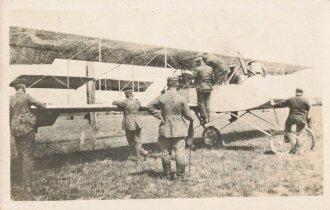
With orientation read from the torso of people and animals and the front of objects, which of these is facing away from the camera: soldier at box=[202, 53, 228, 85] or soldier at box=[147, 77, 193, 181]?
soldier at box=[147, 77, 193, 181]

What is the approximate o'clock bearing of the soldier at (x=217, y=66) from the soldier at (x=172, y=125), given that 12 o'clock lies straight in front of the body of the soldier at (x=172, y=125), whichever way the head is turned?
the soldier at (x=217, y=66) is roughly at 1 o'clock from the soldier at (x=172, y=125).

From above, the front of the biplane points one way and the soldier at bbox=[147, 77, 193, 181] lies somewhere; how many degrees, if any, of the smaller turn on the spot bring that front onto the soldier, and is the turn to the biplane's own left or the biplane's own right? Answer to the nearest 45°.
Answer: approximately 45° to the biplane's own right

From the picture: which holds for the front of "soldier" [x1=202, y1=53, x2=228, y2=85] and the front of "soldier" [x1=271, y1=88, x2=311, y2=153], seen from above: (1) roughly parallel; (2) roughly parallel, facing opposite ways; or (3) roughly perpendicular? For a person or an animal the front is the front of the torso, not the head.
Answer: roughly perpendicular

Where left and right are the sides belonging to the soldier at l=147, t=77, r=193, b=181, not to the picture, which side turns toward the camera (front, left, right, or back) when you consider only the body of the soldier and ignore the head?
back

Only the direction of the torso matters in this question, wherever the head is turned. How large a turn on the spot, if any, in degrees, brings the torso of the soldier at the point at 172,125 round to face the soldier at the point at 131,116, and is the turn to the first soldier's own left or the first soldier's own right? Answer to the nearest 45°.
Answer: approximately 45° to the first soldier's own left
